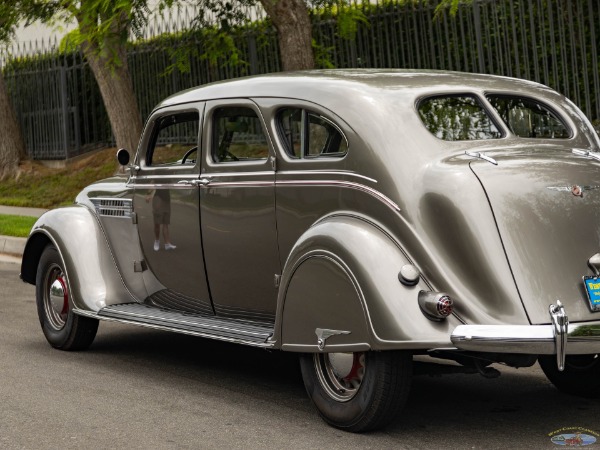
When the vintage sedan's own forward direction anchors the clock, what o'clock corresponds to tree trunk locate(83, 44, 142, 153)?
The tree trunk is roughly at 1 o'clock from the vintage sedan.

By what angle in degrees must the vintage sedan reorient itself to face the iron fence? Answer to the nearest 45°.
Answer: approximately 45° to its right

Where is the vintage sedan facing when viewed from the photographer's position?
facing away from the viewer and to the left of the viewer

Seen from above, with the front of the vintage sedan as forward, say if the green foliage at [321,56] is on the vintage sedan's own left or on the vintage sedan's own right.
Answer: on the vintage sedan's own right
